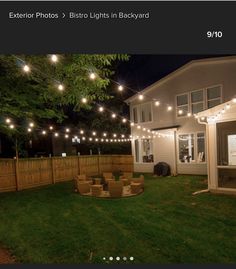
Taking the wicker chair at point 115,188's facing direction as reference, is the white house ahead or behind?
ahead

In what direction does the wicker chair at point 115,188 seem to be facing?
away from the camera
